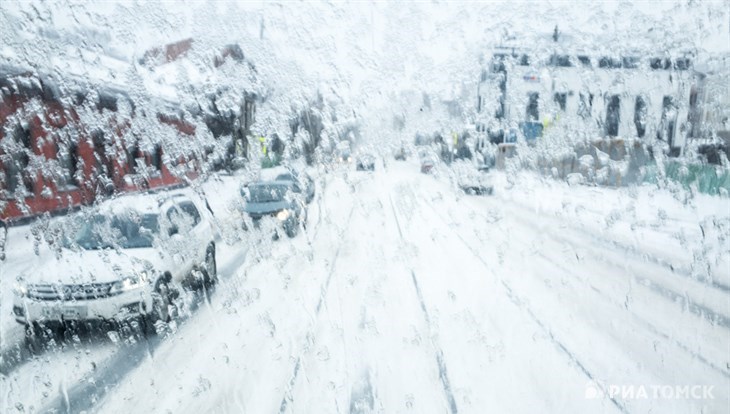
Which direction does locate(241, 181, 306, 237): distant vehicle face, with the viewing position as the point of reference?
facing the viewer and to the left of the viewer

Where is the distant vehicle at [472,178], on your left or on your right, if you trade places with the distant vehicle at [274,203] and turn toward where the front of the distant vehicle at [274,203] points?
on your left

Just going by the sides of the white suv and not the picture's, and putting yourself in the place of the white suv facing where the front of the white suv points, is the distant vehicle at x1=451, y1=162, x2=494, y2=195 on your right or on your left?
on your left

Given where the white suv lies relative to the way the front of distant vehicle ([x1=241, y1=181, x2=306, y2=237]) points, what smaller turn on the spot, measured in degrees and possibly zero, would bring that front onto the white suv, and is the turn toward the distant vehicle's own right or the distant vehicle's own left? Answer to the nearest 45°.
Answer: approximately 45° to the distant vehicle's own right

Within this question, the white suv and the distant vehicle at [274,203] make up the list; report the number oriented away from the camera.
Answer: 0
